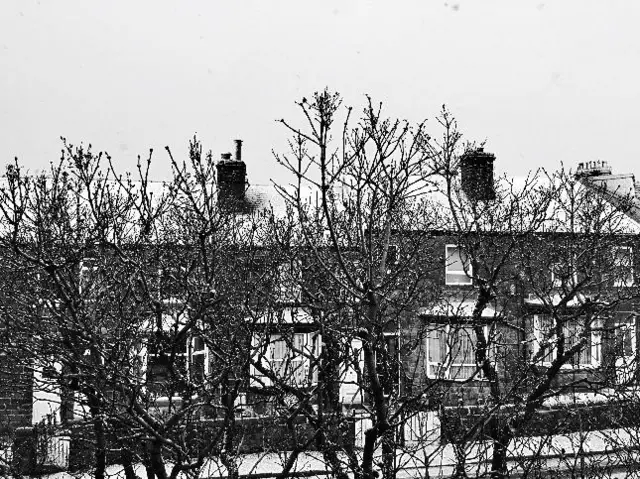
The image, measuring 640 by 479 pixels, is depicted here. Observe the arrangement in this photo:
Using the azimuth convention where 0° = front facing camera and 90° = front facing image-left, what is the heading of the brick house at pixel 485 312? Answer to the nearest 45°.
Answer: approximately 0°

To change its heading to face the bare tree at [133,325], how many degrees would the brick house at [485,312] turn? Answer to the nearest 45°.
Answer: approximately 45° to its right

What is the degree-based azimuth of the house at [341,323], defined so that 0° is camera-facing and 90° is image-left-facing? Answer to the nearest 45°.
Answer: approximately 0°
